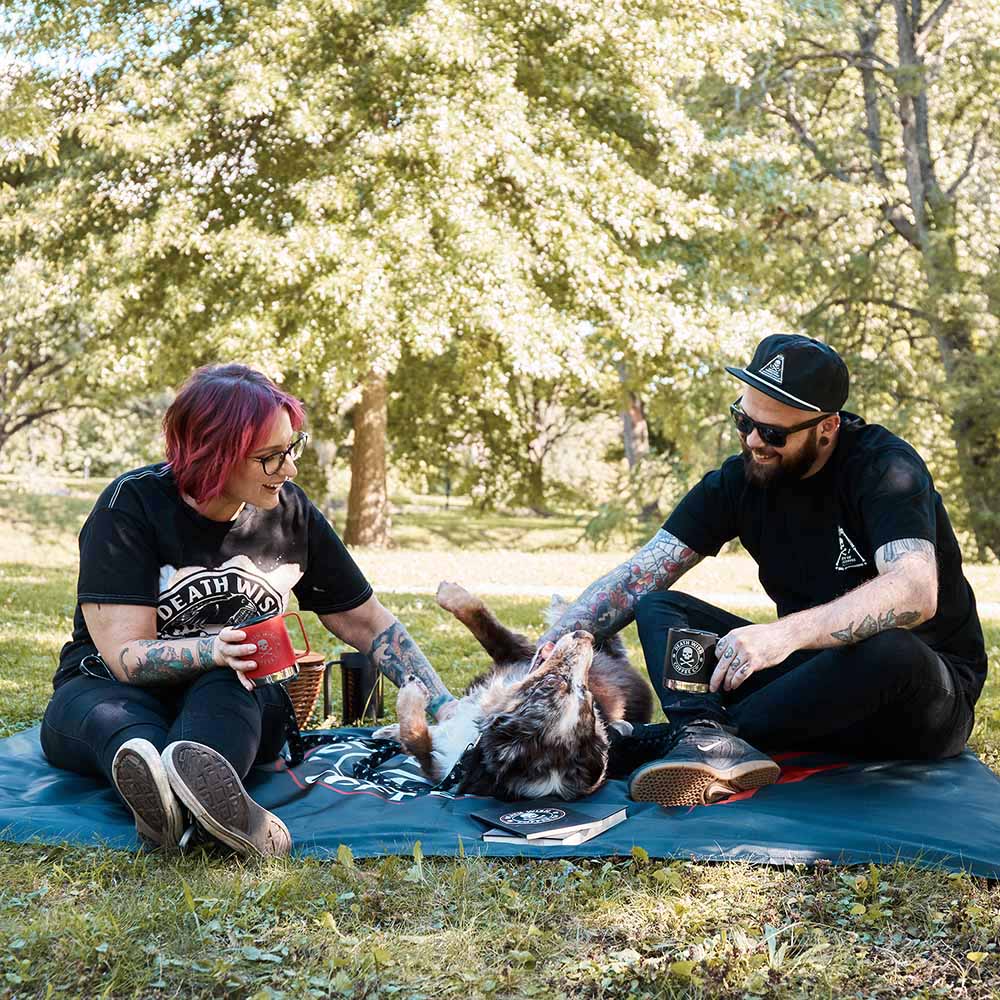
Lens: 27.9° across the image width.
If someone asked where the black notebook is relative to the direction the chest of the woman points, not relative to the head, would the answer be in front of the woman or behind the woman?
in front

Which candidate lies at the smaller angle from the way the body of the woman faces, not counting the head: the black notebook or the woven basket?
the black notebook

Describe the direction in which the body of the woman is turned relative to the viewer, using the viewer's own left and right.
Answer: facing the viewer and to the right of the viewer

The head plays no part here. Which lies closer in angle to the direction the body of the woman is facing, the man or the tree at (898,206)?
the man

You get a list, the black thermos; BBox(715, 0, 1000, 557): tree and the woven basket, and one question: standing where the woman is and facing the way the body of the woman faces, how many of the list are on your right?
0

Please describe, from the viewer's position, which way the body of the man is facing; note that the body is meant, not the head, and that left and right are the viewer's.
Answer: facing the viewer and to the left of the viewer

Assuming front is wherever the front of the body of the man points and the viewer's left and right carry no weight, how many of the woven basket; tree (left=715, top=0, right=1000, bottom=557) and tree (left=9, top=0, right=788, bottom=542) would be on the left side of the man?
0

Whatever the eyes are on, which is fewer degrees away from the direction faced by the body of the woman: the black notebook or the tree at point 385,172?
the black notebook

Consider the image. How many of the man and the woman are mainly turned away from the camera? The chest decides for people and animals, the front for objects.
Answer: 0

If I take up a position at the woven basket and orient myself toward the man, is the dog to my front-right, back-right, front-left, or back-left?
front-right
